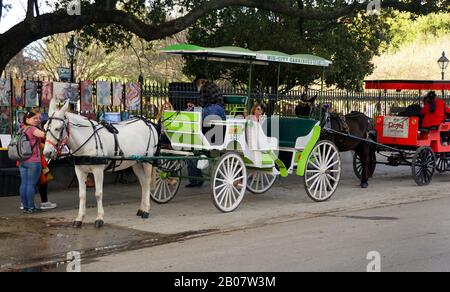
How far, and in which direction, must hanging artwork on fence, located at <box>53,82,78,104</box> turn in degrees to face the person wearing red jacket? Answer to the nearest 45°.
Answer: approximately 90° to its left

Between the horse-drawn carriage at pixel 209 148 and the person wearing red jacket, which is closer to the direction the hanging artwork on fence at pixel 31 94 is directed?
the horse-drawn carriage

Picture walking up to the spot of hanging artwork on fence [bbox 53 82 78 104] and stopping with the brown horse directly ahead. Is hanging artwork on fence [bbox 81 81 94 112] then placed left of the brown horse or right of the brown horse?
left

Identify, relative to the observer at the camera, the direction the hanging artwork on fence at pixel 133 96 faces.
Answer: facing the viewer

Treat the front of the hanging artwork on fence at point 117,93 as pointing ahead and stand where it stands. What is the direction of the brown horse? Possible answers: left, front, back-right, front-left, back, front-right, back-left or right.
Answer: left

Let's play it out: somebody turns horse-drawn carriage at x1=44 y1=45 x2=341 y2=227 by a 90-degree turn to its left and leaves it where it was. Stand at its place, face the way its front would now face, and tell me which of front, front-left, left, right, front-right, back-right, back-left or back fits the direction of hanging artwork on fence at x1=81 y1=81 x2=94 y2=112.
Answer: back

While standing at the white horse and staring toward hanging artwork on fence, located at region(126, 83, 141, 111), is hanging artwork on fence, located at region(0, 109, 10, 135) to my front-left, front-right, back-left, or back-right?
front-left

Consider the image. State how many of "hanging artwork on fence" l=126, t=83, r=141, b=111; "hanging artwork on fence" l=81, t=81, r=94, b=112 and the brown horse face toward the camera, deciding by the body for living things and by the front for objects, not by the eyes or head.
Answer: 2

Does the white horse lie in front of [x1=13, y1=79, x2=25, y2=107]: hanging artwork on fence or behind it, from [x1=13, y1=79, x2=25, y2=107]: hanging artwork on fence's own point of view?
in front

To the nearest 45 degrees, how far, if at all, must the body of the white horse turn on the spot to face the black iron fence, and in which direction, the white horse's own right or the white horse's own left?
approximately 135° to the white horse's own right

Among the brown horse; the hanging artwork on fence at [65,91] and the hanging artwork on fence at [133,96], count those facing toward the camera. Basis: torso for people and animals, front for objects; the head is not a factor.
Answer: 2

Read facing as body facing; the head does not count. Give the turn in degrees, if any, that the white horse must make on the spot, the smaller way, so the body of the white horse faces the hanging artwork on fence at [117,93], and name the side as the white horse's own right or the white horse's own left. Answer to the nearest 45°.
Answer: approximately 135° to the white horse's own right

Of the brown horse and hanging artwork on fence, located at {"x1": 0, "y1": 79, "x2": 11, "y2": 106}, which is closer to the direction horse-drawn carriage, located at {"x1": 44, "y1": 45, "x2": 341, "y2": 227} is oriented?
the hanging artwork on fence

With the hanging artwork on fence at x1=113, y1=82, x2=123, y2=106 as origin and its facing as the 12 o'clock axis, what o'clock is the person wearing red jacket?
The person wearing red jacket is roughly at 9 o'clock from the hanging artwork on fence.

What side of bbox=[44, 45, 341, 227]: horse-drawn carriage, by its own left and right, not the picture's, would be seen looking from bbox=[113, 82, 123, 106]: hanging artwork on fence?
right

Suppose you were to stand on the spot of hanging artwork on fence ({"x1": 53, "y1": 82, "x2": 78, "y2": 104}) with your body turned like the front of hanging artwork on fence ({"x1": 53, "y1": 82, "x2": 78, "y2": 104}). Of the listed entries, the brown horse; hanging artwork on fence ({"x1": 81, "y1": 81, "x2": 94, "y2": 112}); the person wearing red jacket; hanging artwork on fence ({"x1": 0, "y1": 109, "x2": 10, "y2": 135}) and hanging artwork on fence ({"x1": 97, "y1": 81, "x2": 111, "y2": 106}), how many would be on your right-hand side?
1

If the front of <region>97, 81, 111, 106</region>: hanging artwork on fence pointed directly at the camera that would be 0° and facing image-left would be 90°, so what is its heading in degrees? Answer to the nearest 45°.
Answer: approximately 0°

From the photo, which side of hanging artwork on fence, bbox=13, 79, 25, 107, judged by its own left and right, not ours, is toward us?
front
